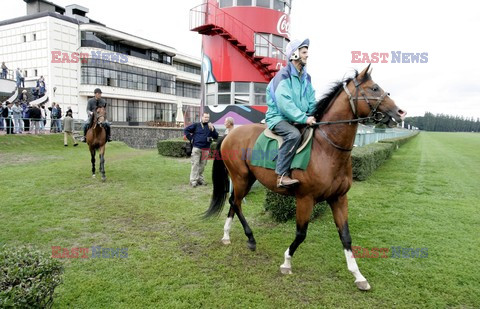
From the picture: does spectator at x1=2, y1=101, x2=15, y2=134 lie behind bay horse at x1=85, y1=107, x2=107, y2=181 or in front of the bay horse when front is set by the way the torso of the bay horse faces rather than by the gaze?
behind

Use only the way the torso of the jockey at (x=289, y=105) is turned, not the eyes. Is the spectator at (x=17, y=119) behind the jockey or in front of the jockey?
behind

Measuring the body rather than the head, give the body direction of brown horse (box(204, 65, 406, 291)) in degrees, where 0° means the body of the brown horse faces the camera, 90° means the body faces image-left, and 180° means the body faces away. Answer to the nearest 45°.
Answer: approximately 315°

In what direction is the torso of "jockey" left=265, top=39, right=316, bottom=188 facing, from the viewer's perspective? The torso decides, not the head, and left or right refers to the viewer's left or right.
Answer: facing to the right of the viewer

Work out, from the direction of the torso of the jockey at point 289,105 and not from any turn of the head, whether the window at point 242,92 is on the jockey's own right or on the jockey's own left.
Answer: on the jockey's own left

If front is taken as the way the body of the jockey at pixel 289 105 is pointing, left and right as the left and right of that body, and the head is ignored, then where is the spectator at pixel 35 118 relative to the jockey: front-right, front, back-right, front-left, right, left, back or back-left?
back-left

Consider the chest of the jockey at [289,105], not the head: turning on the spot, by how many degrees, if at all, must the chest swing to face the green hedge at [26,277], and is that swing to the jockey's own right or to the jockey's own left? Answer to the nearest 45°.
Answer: approximately 135° to the jockey's own right

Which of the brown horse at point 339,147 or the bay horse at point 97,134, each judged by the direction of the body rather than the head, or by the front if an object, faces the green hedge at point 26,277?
the bay horse
